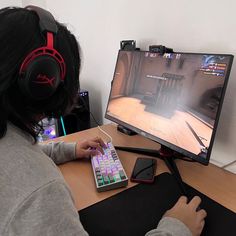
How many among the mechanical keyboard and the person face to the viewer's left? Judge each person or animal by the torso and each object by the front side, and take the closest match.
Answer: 1

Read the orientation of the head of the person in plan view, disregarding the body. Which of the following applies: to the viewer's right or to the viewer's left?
to the viewer's right

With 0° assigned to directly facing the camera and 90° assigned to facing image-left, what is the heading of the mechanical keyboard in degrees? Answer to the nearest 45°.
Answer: approximately 90°

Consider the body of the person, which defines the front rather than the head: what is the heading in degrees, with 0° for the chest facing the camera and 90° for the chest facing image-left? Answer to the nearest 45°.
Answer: approximately 225°

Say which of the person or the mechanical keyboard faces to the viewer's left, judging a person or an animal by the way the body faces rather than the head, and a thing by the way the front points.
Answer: the mechanical keyboard
